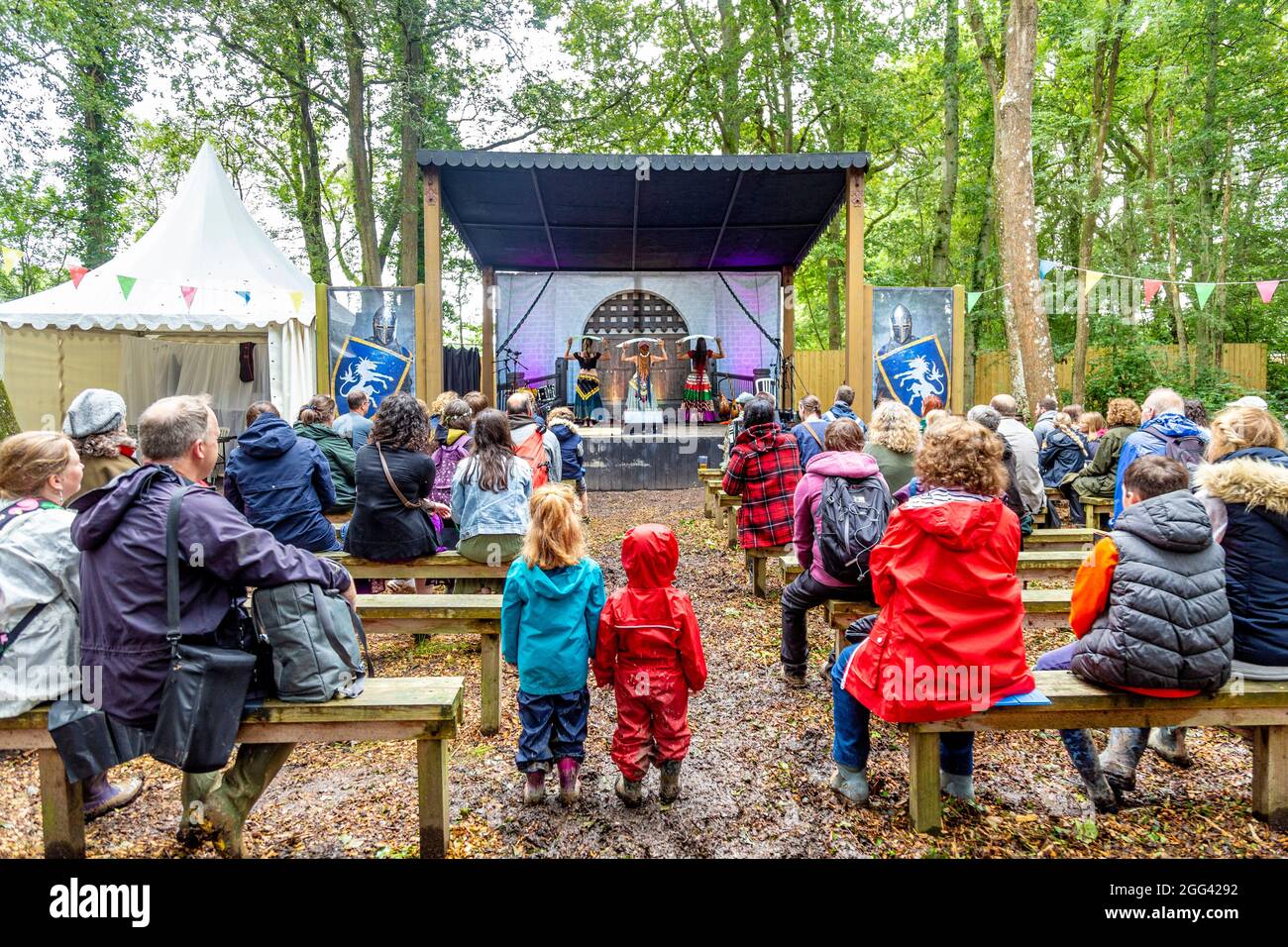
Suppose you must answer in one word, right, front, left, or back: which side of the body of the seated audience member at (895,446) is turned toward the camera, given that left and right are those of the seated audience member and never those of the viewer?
back

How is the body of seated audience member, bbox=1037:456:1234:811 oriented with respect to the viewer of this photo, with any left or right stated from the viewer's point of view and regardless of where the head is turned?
facing away from the viewer and to the left of the viewer

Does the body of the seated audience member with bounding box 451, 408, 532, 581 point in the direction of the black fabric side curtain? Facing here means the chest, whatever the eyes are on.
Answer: yes

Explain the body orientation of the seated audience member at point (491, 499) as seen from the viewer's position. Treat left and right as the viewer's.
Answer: facing away from the viewer

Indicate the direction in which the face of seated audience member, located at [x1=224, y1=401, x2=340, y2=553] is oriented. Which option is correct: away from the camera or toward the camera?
away from the camera

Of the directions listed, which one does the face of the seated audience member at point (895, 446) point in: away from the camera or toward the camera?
away from the camera

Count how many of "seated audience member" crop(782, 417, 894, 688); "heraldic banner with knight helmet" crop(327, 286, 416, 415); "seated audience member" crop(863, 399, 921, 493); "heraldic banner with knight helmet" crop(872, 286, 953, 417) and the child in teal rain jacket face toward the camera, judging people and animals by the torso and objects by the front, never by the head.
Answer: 2

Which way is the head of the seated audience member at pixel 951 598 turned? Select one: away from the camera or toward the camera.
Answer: away from the camera

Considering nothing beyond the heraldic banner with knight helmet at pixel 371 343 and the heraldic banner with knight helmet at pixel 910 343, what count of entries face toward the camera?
2

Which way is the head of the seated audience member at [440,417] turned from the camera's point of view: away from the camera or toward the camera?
away from the camera

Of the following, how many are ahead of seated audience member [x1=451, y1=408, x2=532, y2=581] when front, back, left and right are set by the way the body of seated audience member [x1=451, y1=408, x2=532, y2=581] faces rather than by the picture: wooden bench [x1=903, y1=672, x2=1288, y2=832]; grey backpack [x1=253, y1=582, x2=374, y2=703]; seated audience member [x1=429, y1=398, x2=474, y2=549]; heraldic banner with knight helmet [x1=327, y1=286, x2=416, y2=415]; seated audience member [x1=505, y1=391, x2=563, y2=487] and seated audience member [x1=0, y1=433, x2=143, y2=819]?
3
